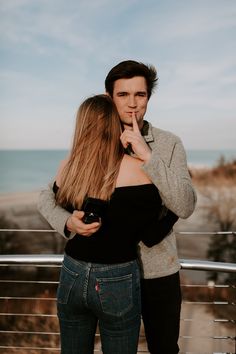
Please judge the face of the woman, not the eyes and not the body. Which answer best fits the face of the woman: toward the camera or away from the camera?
away from the camera

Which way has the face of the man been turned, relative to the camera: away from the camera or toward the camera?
toward the camera

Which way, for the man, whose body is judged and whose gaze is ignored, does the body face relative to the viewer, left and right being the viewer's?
facing the viewer
